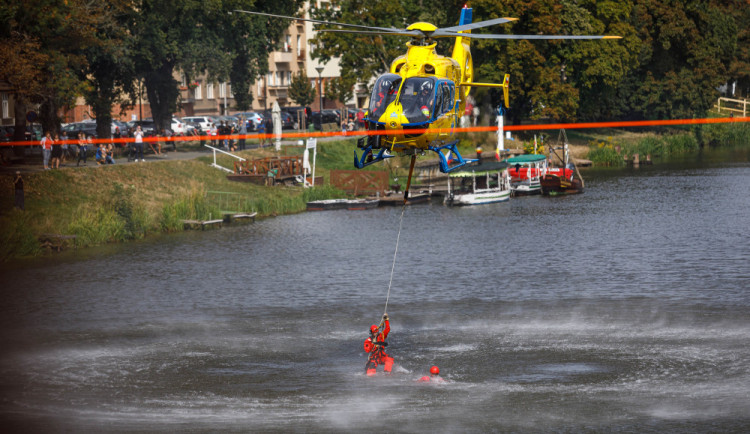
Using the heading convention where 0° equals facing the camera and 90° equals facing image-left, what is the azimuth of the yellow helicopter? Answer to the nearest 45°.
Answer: approximately 0°
